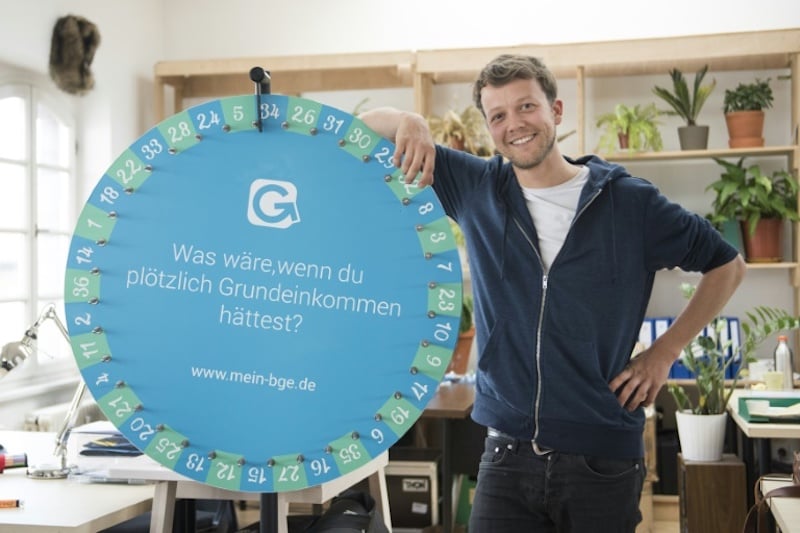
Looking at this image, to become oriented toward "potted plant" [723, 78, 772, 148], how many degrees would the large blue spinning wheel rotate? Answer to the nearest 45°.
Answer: approximately 135° to its left

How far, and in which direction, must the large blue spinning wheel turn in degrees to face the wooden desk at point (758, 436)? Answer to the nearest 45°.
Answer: approximately 135° to its left

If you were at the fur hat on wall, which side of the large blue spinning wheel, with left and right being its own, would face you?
back

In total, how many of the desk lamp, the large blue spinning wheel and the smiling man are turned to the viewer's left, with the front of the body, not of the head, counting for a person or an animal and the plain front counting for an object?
1

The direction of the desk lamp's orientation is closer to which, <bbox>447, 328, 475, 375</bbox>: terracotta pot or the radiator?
the radiator

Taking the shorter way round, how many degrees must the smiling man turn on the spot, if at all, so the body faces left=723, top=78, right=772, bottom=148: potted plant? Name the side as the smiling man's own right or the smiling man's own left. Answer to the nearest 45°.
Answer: approximately 180°

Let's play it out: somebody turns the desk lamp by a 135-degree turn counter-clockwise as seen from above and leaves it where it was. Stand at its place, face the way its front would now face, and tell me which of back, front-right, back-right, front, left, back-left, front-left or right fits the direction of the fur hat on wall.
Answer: back-left

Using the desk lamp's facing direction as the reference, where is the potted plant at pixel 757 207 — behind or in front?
behind

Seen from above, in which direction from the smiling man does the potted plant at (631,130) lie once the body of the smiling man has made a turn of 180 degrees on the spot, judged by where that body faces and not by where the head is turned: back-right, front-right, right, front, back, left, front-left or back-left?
front

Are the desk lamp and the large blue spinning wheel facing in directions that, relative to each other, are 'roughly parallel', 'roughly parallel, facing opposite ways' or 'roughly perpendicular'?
roughly perpendicular

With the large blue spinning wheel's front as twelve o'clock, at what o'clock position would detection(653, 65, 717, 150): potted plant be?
The potted plant is roughly at 7 o'clock from the large blue spinning wheel.

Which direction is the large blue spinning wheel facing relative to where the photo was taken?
toward the camera

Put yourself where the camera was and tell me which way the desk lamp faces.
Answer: facing to the left of the viewer

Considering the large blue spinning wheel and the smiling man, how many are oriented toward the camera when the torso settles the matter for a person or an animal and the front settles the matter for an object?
2
